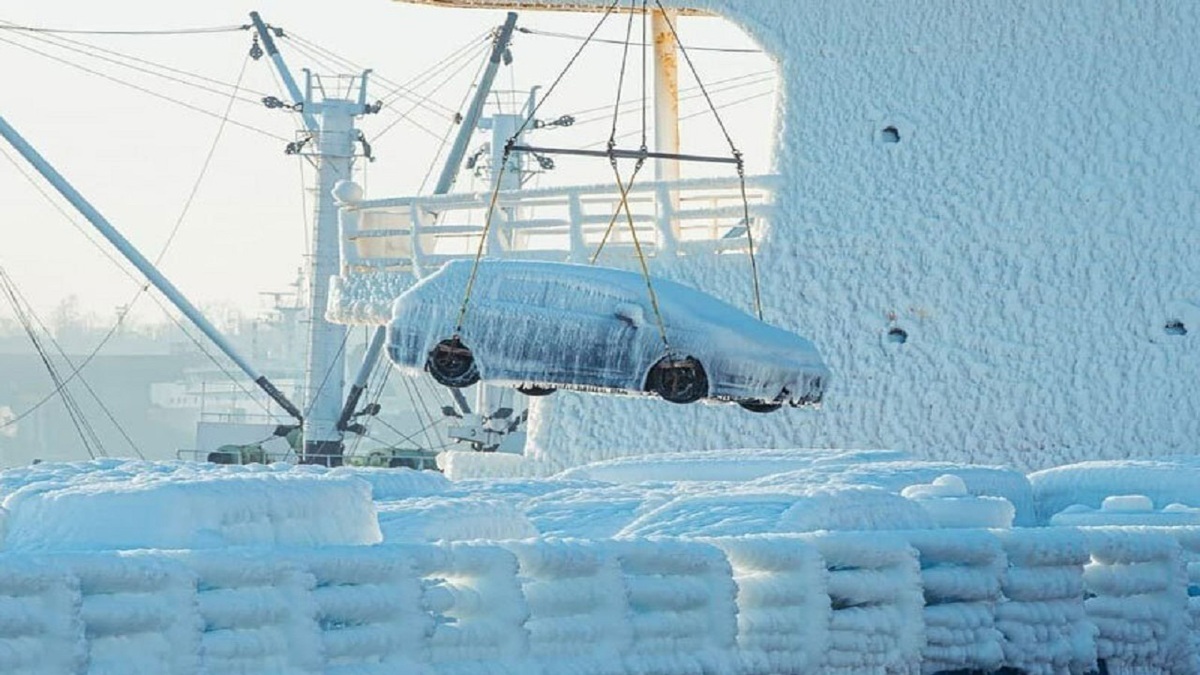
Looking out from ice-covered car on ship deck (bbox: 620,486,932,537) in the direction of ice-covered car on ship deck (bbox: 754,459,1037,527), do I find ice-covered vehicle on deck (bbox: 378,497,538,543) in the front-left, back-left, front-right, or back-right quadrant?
back-left

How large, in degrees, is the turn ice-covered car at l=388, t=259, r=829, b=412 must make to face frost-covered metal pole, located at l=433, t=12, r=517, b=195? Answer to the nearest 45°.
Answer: approximately 135° to its left

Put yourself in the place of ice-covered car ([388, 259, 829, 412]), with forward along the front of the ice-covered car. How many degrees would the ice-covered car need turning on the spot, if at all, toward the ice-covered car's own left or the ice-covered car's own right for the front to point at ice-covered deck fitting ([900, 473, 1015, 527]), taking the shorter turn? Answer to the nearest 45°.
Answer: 0° — it already faces it

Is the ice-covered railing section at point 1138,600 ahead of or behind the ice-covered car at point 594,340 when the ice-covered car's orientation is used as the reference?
ahead

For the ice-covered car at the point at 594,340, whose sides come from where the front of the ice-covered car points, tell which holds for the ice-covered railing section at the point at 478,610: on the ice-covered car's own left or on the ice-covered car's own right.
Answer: on the ice-covered car's own right

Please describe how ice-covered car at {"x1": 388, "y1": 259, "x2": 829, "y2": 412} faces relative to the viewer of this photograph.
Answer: facing the viewer and to the right of the viewer

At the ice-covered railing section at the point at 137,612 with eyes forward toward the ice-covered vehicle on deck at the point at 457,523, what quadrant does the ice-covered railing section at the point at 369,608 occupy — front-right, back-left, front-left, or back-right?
front-right

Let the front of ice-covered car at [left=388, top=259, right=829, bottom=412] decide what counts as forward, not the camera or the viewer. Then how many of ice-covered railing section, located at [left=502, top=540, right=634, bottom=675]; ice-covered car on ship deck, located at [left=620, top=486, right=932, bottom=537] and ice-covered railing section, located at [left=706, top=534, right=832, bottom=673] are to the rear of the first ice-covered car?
0

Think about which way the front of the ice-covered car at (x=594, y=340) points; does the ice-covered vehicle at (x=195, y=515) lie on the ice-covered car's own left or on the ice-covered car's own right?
on the ice-covered car's own right

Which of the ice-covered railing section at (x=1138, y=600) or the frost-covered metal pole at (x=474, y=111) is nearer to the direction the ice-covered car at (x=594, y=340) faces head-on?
the ice-covered railing section

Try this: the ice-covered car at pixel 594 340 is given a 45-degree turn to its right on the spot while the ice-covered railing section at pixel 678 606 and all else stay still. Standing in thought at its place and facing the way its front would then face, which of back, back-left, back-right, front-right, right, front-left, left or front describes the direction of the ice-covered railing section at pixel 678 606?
front

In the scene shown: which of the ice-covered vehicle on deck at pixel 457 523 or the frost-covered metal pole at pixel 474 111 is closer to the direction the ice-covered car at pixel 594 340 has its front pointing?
the ice-covered vehicle on deck
